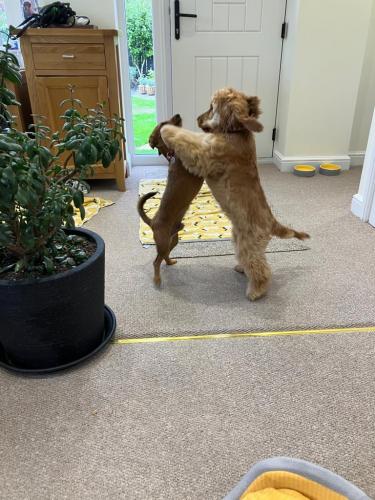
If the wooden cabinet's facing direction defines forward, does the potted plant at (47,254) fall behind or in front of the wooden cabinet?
in front

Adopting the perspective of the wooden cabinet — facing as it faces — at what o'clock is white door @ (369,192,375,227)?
The white door is roughly at 10 o'clock from the wooden cabinet.

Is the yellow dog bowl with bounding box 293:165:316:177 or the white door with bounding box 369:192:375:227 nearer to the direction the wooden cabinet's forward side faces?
the white door

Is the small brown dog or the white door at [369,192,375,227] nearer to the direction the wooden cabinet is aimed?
the small brown dog

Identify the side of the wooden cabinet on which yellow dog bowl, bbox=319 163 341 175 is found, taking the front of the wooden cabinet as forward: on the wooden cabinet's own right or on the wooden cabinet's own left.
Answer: on the wooden cabinet's own left

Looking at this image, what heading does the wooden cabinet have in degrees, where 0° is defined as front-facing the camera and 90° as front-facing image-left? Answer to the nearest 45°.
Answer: approximately 0°

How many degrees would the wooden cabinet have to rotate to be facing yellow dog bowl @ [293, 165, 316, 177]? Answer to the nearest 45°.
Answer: approximately 90° to its left

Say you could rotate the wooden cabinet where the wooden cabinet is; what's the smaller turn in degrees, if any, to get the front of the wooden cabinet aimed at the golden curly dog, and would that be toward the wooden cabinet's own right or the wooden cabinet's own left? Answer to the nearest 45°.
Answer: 0° — it already faces it

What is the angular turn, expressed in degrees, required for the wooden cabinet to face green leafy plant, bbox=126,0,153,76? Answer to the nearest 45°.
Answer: approximately 135° to its left

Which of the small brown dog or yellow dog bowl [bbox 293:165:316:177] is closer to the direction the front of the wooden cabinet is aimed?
the small brown dog

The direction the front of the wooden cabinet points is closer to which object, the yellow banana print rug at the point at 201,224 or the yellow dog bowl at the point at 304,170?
the yellow banana print rug
